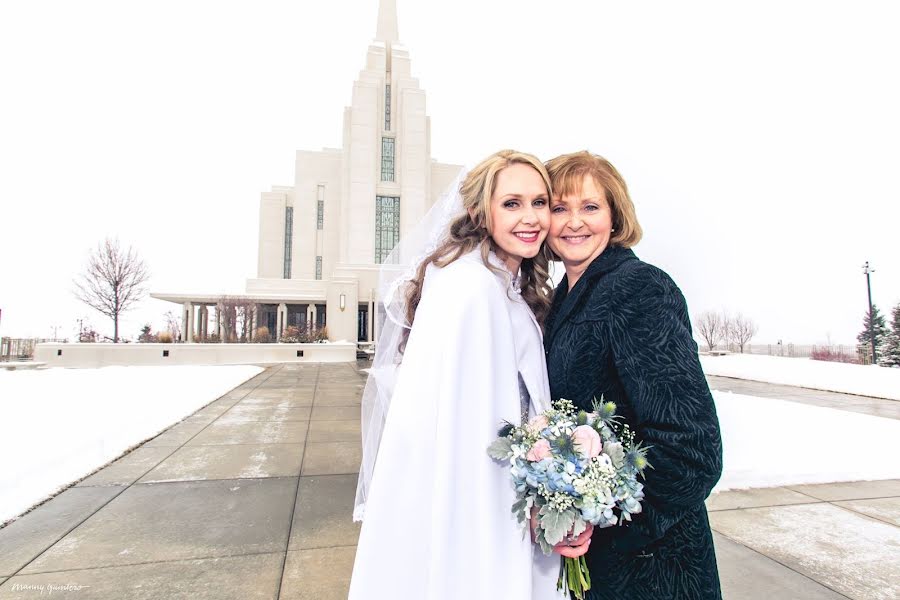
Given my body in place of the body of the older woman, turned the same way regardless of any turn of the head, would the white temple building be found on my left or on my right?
on my right

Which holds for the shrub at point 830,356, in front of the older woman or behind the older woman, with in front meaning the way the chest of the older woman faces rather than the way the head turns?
behind

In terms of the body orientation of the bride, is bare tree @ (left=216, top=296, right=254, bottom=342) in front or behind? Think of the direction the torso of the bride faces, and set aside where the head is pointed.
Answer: behind

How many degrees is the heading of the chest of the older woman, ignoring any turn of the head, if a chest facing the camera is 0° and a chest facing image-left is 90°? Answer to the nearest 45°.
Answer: approximately 45°

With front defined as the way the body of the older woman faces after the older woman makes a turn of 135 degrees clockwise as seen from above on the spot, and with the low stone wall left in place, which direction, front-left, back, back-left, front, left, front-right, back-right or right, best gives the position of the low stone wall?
front-left
